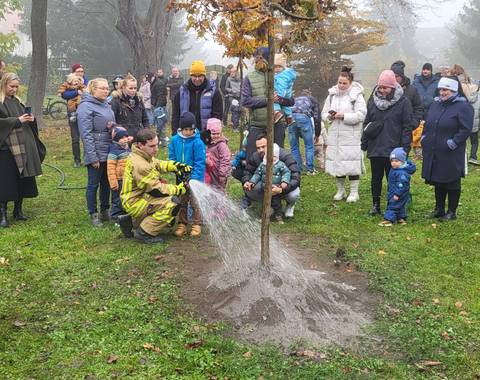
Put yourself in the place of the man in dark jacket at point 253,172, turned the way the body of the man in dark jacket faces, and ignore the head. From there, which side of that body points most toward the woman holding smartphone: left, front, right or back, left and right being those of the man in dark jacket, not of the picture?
right

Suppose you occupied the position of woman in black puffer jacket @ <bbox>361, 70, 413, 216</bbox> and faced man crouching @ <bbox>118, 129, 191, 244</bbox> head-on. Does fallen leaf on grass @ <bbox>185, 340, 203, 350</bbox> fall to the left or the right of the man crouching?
left

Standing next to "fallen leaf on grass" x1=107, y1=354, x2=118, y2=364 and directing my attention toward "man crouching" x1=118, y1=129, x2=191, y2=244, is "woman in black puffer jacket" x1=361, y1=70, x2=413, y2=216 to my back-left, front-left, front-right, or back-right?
front-right

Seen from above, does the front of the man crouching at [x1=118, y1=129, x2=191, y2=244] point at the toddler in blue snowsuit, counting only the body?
yes

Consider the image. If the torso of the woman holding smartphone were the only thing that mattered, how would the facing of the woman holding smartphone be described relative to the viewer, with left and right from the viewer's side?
facing the viewer and to the right of the viewer

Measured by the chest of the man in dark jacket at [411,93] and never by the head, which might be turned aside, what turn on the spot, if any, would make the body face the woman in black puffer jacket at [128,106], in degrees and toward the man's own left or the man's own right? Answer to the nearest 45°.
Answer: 0° — they already face them

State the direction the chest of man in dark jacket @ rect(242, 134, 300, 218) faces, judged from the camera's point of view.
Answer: toward the camera

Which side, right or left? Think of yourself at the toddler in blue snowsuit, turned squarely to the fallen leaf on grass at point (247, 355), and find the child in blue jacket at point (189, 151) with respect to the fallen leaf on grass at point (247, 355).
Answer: right

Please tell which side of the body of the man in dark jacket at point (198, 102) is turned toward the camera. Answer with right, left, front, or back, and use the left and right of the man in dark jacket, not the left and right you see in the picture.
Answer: front

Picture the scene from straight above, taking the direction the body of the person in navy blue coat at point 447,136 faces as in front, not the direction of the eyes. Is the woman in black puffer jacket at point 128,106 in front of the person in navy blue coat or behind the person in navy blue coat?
in front

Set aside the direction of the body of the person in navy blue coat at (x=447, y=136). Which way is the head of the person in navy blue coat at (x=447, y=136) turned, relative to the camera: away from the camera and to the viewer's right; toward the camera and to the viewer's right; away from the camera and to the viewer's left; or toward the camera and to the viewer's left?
toward the camera and to the viewer's left

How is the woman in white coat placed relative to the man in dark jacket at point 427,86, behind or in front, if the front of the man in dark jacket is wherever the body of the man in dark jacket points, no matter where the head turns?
in front

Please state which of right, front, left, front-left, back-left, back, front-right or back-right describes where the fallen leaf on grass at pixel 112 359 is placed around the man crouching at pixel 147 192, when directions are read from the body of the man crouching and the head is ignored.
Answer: right

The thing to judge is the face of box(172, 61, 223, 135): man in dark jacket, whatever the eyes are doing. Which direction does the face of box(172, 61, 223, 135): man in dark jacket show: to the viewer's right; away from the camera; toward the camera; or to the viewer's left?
toward the camera

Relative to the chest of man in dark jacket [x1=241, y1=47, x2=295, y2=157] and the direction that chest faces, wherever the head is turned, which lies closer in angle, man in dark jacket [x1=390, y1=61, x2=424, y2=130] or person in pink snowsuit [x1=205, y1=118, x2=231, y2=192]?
the person in pink snowsuit

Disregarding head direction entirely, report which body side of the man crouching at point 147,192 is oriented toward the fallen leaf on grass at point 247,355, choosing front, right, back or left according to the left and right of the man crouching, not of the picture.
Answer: right

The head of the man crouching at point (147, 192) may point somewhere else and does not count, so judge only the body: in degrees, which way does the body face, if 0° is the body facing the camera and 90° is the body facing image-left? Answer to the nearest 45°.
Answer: approximately 270°

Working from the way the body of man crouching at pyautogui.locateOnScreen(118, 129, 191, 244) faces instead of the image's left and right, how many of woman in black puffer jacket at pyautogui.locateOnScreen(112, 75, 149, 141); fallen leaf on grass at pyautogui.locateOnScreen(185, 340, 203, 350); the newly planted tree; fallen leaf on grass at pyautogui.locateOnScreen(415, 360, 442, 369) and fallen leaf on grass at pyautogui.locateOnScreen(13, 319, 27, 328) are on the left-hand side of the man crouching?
1

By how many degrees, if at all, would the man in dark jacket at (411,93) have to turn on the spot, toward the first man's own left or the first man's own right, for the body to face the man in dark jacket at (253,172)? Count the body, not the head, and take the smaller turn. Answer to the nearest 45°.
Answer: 0° — they already face them
